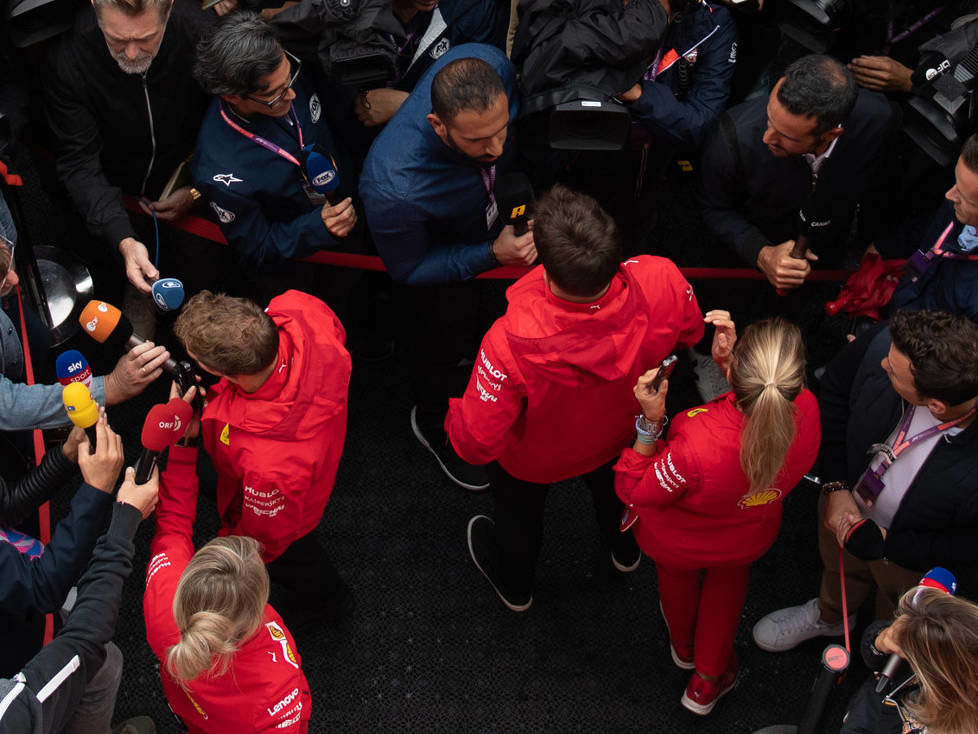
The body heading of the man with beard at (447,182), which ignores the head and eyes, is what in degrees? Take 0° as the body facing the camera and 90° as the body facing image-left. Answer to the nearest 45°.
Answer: approximately 315°

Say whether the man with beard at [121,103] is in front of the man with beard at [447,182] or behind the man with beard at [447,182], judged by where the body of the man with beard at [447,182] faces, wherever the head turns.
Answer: behind

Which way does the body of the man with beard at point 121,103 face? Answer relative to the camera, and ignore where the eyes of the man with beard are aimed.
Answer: toward the camera

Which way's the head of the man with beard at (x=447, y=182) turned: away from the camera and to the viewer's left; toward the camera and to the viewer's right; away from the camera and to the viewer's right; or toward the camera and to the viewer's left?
toward the camera and to the viewer's right

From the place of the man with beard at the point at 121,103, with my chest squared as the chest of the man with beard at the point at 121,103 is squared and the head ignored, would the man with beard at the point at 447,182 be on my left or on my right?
on my left

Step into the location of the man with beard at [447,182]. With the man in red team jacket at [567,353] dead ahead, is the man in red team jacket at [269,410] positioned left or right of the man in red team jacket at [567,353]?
right

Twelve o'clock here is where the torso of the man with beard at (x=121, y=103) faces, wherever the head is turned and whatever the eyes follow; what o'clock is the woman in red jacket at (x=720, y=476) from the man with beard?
The woman in red jacket is roughly at 11 o'clock from the man with beard.

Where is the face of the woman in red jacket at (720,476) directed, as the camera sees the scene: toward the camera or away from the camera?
away from the camera

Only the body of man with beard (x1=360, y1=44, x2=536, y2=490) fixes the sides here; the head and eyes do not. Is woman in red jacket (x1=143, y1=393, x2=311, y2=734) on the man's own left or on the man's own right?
on the man's own right

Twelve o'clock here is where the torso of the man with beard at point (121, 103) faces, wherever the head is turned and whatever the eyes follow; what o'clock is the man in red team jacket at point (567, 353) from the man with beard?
The man in red team jacket is roughly at 11 o'clock from the man with beard.

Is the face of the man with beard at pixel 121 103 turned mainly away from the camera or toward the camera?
toward the camera

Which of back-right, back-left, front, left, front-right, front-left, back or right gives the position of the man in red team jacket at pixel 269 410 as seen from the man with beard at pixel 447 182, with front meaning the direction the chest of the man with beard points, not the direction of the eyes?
right

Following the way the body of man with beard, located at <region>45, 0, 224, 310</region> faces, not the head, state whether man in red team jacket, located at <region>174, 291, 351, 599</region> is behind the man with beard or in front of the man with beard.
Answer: in front

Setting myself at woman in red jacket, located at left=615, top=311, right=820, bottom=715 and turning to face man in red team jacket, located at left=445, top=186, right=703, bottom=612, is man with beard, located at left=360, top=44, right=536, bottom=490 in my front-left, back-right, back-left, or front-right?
front-right

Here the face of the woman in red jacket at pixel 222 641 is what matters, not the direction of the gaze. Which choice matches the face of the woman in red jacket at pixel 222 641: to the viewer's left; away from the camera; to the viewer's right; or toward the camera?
away from the camera

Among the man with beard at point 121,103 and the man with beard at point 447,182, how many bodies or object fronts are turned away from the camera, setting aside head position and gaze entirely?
0
